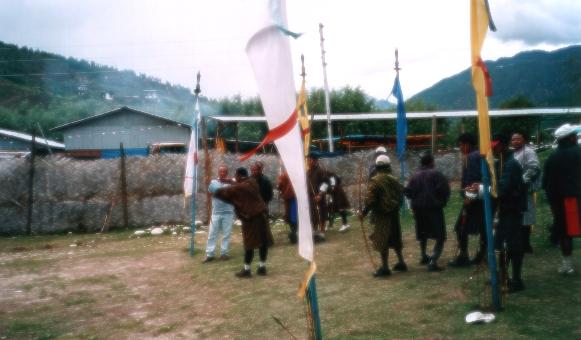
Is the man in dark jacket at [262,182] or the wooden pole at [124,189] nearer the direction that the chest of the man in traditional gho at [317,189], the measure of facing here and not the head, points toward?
the man in dark jacket

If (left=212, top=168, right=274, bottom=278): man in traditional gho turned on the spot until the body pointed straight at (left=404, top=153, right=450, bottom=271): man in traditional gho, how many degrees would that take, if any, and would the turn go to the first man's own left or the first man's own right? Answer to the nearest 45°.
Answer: approximately 135° to the first man's own right

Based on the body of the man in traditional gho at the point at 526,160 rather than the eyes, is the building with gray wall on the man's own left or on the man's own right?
on the man's own right

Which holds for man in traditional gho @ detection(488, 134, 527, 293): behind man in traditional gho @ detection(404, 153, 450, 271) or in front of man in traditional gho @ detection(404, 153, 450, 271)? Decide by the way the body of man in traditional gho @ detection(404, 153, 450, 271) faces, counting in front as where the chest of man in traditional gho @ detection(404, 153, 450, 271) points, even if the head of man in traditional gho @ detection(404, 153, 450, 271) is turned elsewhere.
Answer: behind

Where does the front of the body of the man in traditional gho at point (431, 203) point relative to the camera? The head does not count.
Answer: away from the camera

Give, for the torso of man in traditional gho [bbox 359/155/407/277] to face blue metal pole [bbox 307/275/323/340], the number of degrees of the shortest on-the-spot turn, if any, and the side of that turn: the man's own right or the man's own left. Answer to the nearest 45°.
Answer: approximately 135° to the man's own left

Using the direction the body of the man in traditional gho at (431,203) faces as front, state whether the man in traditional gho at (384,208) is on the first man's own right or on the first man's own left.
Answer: on the first man's own left
